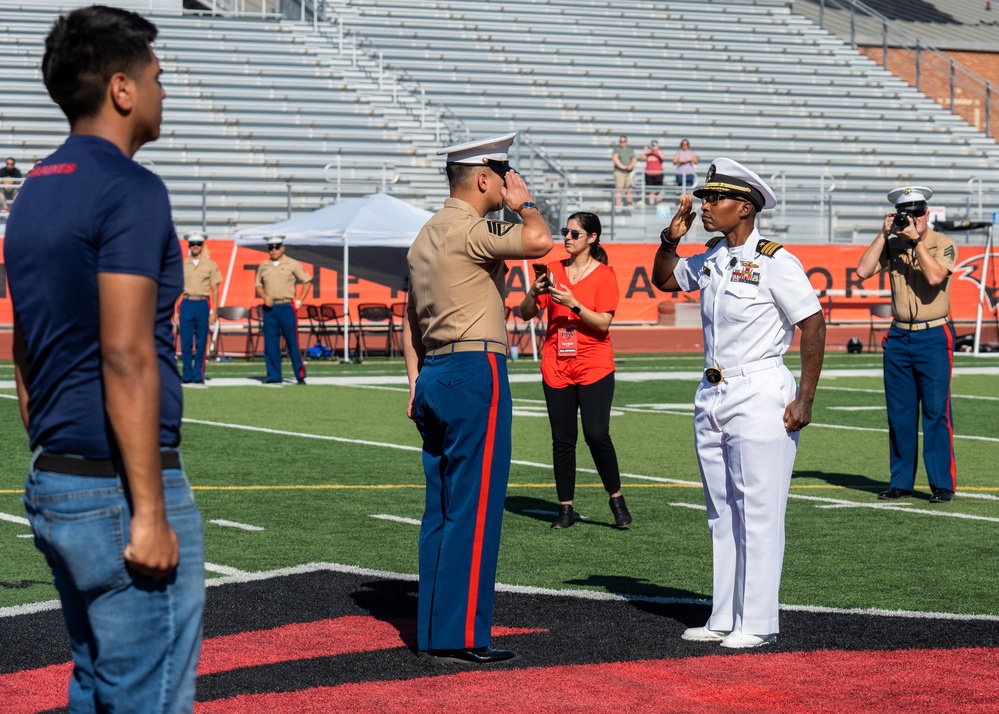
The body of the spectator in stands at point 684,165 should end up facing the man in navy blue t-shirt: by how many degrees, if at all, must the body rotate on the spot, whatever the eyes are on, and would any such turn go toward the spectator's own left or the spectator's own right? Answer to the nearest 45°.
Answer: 0° — they already face them

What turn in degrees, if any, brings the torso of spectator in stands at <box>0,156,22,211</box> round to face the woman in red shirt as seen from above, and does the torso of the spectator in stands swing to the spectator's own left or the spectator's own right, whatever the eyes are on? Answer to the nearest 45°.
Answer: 0° — they already face them

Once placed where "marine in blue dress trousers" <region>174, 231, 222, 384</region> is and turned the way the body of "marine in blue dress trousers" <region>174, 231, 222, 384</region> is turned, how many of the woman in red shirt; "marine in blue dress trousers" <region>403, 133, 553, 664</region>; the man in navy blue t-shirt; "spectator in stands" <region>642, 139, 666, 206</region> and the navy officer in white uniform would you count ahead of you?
4

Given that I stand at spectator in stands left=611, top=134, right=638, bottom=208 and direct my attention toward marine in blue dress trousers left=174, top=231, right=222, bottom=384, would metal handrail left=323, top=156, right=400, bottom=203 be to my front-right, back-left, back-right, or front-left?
front-right

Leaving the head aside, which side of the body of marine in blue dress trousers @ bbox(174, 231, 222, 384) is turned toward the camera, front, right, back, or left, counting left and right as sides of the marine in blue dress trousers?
front

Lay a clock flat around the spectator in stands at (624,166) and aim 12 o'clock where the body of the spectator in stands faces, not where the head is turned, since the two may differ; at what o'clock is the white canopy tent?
The white canopy tent is roughly at 1 o'clock from the spectator in stands.

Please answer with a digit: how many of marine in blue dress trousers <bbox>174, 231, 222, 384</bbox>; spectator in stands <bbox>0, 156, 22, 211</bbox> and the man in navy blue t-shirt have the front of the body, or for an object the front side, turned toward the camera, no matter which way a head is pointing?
2

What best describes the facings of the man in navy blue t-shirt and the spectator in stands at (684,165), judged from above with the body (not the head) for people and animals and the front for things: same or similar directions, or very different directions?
very different directions

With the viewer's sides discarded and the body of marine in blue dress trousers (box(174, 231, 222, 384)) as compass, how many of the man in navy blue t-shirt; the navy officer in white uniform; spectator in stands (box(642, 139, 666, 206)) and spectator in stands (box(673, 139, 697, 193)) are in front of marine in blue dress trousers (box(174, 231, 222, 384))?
2

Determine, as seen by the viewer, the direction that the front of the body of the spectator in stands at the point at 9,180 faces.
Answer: toward the camera

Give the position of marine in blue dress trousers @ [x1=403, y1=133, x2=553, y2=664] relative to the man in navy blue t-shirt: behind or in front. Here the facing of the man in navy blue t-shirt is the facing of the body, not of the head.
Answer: in front

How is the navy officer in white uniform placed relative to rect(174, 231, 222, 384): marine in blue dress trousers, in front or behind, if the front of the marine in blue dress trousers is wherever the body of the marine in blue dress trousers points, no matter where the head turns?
in front

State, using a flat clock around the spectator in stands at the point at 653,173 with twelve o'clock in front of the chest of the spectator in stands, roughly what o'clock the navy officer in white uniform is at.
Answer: The navy officer in white uniform is roughly at 12 o'clock from the spectator in stands.

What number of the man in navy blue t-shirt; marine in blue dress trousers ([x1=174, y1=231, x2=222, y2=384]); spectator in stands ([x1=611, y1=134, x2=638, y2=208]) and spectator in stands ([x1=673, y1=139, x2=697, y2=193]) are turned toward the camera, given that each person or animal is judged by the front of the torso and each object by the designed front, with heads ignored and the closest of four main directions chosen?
3
